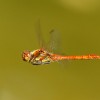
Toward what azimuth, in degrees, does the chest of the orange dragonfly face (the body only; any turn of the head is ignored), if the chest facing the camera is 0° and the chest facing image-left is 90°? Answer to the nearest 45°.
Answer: approximately 90°
